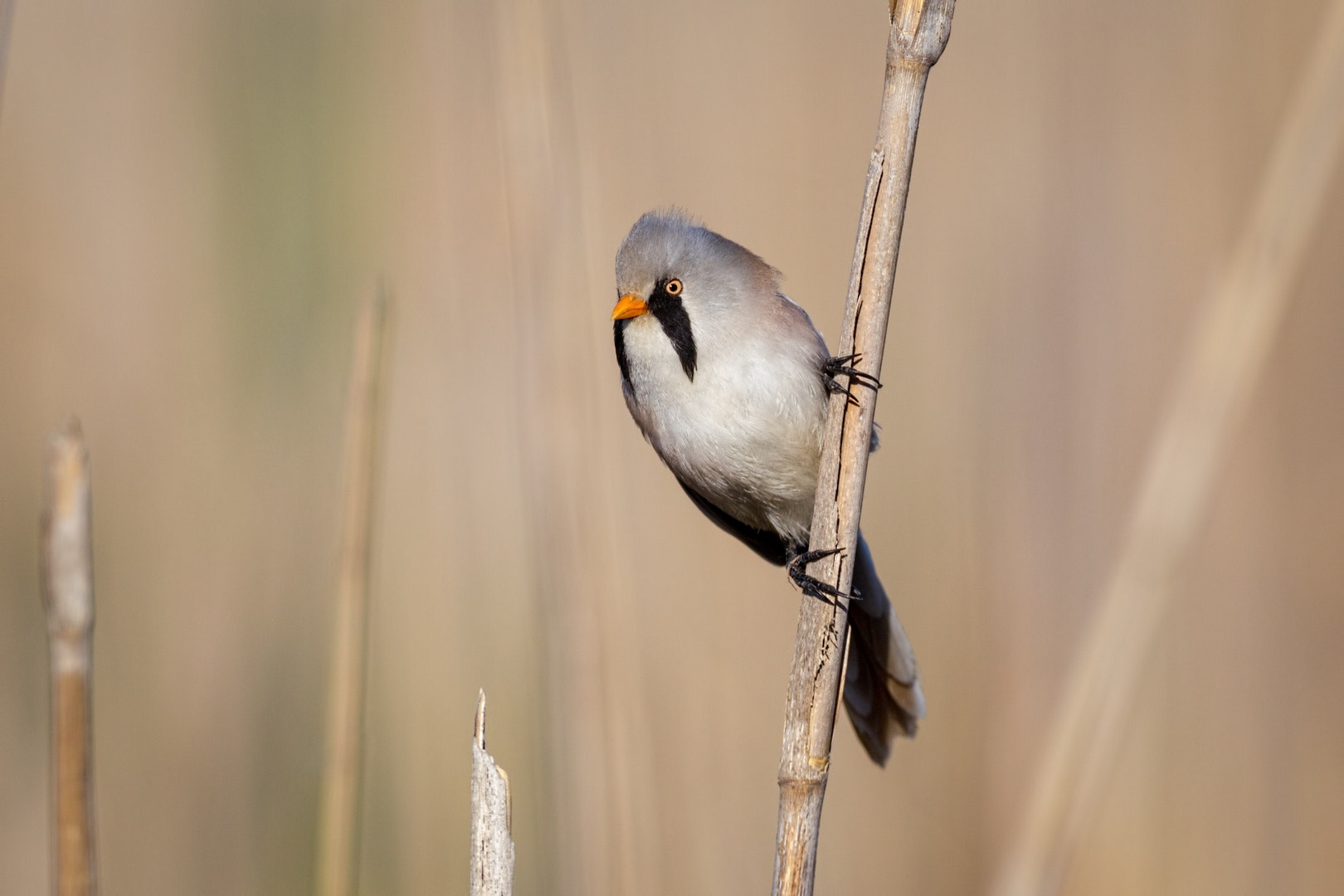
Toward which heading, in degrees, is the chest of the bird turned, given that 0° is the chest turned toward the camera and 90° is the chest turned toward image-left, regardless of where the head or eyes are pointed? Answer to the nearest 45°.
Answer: approximately 45°
